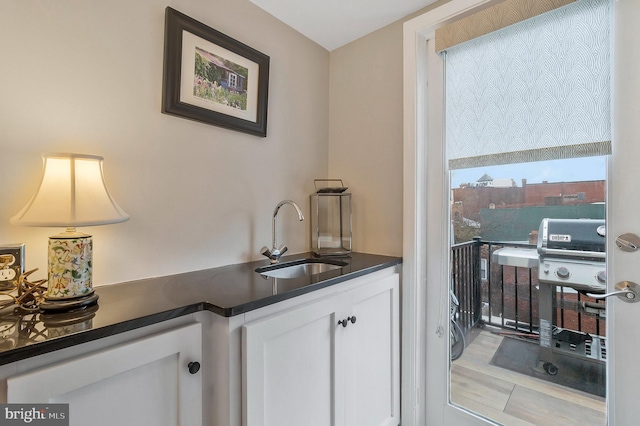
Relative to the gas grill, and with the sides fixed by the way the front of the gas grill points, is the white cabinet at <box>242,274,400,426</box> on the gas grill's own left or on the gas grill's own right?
on the gas grill's own right

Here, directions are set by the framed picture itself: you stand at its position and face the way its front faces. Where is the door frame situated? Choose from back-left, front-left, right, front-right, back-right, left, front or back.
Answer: front-left

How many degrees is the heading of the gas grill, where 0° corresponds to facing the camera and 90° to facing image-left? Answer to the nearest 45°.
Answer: approximately 0°

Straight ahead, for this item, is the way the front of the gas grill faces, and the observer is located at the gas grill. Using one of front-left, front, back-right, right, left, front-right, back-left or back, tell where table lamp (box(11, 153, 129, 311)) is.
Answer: front-right

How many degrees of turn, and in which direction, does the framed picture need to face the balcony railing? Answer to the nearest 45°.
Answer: approximately 45° to its left

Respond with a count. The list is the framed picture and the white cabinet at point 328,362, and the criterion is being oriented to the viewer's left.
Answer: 0

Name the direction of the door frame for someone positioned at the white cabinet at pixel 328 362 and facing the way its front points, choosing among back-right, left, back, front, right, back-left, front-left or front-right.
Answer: left

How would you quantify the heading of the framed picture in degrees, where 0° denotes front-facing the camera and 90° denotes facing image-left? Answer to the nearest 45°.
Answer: approximately 315°
